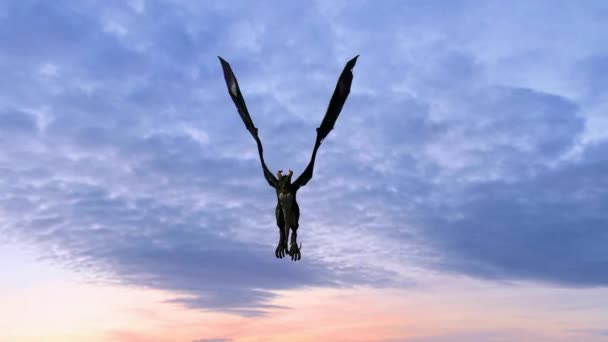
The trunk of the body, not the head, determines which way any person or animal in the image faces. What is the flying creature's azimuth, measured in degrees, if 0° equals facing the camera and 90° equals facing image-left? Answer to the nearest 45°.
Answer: approximately 0°
